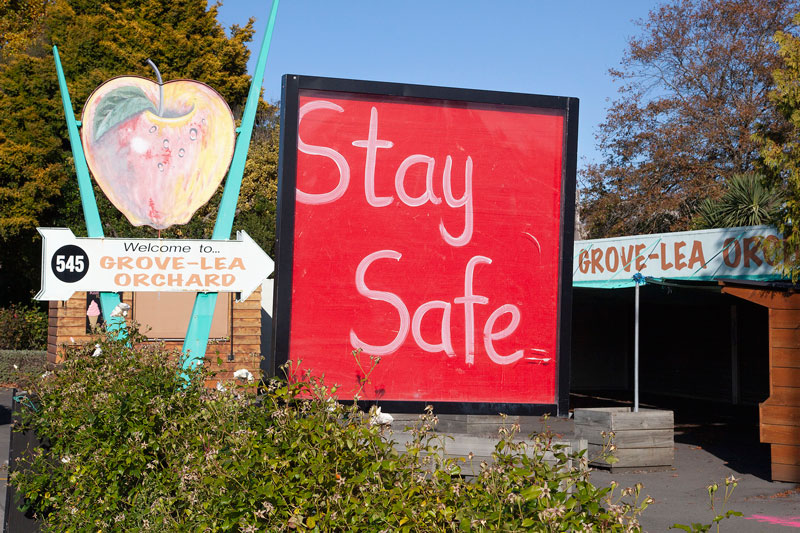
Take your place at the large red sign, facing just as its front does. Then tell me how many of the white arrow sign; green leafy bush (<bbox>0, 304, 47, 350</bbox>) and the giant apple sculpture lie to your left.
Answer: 0

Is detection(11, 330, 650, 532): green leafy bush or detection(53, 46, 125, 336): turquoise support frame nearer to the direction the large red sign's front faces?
the green leafy bush

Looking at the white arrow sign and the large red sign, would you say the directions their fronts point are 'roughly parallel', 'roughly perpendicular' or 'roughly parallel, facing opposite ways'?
roughly parallel

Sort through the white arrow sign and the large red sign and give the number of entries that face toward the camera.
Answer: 2

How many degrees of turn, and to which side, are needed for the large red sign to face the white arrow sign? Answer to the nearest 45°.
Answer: approximately 90° to its right

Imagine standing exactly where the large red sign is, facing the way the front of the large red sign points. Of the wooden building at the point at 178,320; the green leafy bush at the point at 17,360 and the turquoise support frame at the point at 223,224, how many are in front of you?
0

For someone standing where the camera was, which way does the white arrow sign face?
facing the viewer

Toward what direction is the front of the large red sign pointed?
toward the camera

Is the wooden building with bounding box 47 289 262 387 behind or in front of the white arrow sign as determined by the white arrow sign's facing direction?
behind

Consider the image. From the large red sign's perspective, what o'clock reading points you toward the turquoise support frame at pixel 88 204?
The turquoise support frame is roughly at 4 o'clock from the large red sign.

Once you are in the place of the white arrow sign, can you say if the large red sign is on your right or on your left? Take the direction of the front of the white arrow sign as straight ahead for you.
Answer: on your left

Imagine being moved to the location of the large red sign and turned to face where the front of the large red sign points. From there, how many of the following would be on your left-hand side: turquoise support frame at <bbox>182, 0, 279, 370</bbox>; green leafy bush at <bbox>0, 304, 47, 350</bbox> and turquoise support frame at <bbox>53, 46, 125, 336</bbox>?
0
